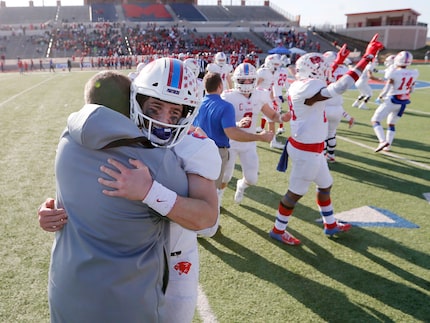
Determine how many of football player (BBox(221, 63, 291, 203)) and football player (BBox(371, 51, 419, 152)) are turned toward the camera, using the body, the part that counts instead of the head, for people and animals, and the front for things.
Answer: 1

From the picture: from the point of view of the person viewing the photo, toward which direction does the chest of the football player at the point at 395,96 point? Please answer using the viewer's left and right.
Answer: facing away from the viewer and to the left of the viewer

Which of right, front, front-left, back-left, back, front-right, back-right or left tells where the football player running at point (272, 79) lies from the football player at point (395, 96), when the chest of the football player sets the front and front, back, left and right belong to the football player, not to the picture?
front-left

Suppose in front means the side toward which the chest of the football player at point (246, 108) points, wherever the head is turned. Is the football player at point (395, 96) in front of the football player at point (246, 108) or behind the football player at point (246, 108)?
behind

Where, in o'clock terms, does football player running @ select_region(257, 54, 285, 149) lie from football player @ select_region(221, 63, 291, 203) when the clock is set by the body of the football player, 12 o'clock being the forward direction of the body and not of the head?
The football player running is roughly at 6 o'clock from the football player.

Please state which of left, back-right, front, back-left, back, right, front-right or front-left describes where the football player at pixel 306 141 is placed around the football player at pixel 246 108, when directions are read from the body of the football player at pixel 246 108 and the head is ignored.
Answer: front-left

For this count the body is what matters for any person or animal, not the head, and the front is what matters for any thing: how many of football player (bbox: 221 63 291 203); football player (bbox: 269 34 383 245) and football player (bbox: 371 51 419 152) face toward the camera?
1
